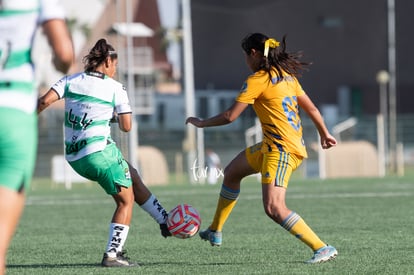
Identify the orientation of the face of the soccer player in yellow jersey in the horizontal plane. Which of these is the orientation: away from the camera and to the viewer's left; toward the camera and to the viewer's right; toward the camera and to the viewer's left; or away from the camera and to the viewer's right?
away from the camera and to the viewer's left

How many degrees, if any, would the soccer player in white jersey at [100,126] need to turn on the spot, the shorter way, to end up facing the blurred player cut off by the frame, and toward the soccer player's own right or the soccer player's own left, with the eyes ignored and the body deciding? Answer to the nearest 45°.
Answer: approximately 135° to the soccer player's own right
